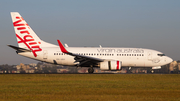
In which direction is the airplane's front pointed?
to the viewer's right
